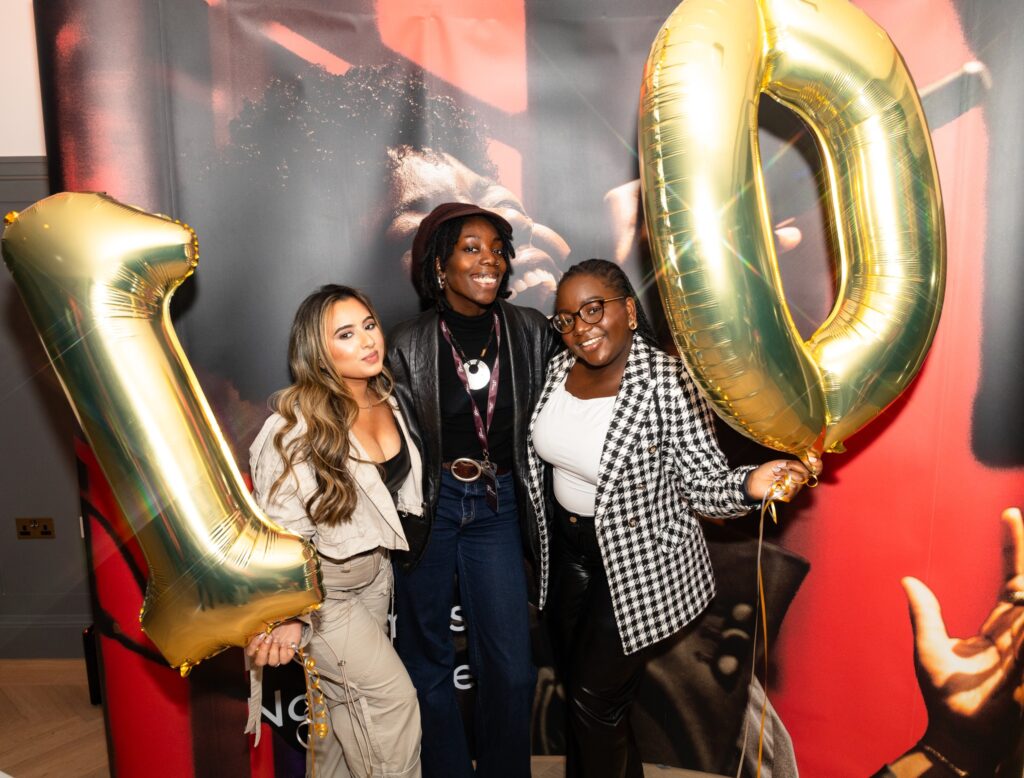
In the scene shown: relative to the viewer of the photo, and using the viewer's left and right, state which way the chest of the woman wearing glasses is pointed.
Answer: facing the viewer and to the left of the viewer

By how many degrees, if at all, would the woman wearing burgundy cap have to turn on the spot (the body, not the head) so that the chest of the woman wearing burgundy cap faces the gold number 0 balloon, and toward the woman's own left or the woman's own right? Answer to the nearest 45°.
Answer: approximately 45° to the woman's own left

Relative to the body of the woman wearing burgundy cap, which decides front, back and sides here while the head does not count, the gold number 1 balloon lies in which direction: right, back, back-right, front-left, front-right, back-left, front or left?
front-right

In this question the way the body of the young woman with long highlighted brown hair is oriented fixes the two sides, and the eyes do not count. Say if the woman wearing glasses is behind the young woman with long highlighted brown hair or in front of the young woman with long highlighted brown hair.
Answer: in front

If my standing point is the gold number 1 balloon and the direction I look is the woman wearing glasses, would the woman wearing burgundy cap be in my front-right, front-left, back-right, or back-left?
front-left

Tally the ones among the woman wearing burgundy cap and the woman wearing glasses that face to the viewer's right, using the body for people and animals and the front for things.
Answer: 0

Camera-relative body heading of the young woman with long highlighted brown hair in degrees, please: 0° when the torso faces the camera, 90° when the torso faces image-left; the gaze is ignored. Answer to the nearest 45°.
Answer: approximately 315°

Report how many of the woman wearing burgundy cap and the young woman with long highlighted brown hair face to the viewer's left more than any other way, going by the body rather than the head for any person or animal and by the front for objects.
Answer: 0

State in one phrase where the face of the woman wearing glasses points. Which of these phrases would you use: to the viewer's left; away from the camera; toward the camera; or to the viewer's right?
toward the camera

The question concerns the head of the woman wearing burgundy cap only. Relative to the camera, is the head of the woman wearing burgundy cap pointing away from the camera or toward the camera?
toward the camera

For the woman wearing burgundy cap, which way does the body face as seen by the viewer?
toward the camera
